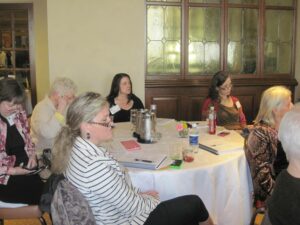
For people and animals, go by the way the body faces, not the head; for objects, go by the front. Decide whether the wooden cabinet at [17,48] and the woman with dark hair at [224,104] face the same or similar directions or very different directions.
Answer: same or similar directions

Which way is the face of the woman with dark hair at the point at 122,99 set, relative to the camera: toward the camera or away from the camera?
toward the camera

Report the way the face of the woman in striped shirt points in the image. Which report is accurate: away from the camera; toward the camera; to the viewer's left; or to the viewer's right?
to the viewer's right

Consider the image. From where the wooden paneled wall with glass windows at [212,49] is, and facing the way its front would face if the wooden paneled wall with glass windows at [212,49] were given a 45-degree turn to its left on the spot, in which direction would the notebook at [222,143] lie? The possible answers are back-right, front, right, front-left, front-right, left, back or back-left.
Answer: front-right

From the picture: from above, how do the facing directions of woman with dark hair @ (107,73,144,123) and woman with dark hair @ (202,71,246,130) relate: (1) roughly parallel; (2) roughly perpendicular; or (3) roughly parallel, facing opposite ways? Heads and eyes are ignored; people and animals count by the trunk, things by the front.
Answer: roughly parallel

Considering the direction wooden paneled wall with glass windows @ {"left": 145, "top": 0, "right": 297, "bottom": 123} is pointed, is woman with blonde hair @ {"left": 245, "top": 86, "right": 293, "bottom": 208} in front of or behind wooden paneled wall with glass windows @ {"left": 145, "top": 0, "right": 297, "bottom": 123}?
in front

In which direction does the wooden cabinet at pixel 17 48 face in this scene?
toward the camera

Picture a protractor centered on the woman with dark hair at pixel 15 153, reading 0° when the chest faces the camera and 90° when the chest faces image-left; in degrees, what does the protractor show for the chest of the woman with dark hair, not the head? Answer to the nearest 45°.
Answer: approximately 315°

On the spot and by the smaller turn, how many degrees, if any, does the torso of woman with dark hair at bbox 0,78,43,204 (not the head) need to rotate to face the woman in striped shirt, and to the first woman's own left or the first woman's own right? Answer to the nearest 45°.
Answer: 0° — they already face them

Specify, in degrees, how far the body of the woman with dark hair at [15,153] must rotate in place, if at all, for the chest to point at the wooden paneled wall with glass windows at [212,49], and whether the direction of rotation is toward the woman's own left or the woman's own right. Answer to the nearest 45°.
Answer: approximately 90° to the woman's own left

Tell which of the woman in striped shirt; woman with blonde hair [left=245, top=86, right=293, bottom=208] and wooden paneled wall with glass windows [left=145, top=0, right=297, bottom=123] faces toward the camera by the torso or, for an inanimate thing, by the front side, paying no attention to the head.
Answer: the wooden paneled wall with glass windows
